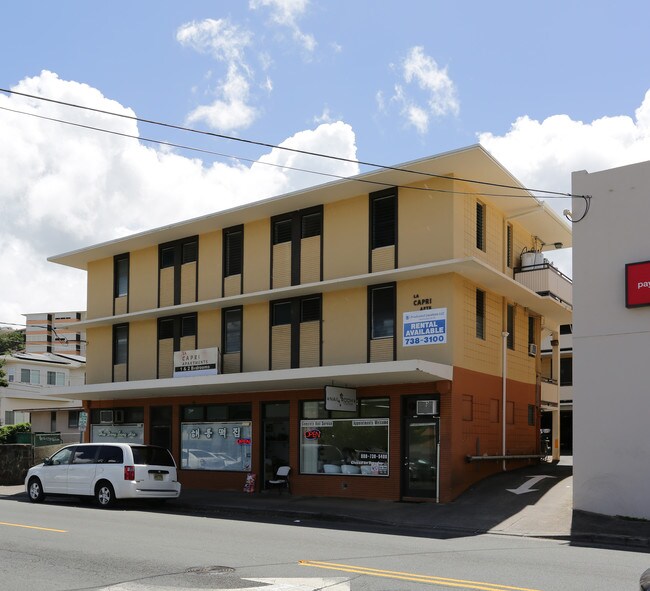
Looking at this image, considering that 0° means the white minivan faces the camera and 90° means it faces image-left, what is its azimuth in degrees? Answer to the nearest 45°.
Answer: approximately 135°

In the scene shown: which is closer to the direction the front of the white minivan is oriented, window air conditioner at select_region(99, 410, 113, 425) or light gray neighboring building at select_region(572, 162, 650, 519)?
the window air conditioner

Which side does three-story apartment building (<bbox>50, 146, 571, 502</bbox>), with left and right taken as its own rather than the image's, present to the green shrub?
right

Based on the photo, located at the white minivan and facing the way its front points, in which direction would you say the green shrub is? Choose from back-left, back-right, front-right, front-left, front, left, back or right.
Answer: front-right

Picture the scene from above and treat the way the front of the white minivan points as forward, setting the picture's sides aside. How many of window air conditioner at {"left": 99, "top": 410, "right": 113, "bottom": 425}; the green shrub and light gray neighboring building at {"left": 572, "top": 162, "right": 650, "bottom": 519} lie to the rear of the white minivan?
1

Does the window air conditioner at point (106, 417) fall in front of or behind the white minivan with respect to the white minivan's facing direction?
in front

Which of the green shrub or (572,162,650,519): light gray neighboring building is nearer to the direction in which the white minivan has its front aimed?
the green shrub

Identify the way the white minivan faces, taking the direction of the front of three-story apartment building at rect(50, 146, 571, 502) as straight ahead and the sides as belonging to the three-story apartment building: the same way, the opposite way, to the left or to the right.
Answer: to the right

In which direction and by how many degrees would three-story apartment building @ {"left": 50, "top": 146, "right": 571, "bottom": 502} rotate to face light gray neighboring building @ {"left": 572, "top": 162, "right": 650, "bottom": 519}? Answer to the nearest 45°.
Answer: approximately 90° to its left
